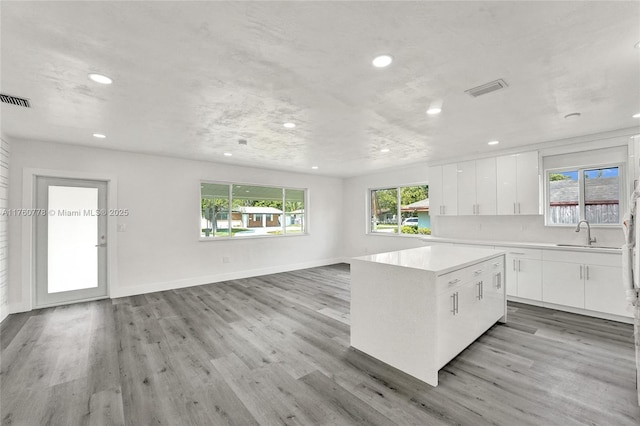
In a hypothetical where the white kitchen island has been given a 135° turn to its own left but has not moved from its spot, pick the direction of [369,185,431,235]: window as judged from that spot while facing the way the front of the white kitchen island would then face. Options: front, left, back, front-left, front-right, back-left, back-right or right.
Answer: front

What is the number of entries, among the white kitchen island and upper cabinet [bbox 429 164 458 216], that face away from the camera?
0

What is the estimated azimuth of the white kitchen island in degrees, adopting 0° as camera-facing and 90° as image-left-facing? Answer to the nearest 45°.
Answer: approximately 315°

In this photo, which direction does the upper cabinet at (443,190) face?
toward the camera

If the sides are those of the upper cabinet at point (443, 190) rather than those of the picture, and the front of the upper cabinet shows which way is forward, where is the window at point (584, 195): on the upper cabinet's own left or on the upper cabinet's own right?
on the upper cabinet's own left

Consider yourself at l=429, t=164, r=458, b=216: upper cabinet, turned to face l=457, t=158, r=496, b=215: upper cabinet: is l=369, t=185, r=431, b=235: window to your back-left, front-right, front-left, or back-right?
back-left

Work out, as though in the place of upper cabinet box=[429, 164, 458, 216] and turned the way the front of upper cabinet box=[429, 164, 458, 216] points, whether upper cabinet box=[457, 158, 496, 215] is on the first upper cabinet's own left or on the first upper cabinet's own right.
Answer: on the first upper cabinet's own left

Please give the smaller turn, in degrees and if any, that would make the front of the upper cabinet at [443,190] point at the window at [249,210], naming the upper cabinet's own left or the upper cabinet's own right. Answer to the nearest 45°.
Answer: approximately 90° to the upper cabinet's own right

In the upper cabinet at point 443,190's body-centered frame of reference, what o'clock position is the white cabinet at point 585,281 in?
The white cabinet is roughly at 10 o'clock from the upper cabinet.
